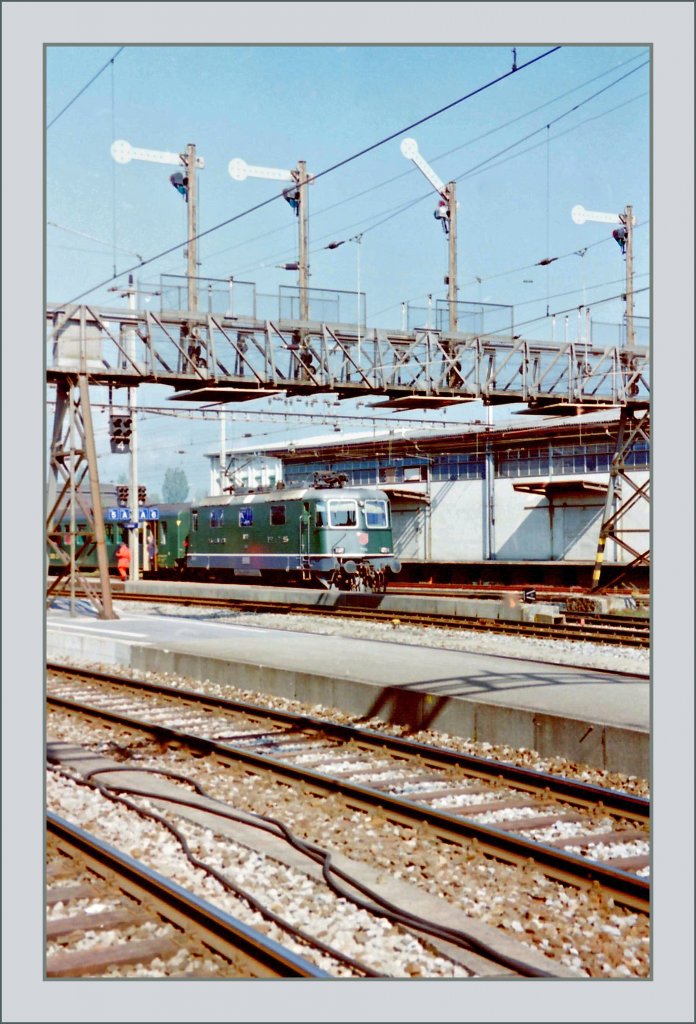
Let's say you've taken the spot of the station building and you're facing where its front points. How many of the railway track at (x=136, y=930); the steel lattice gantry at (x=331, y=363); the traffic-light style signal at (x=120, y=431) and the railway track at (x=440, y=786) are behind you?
0

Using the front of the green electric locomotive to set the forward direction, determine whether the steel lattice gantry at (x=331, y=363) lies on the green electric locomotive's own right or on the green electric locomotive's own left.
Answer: on the green electric locomotive's own right

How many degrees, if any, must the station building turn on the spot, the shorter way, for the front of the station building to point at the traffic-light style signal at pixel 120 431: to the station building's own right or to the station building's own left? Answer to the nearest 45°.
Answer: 0° — it already faces it

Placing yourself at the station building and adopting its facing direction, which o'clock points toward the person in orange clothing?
The person in orange clothing is roughly at 1 o'clock from the station building.

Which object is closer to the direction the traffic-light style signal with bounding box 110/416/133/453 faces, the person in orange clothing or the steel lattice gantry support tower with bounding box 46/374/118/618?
the steel lattice gantry support tower

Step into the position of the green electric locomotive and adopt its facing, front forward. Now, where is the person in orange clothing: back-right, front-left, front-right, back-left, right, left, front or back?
back

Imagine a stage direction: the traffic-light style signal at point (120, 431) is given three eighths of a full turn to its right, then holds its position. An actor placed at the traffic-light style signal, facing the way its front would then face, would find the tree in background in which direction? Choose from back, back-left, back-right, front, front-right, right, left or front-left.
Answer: front-right

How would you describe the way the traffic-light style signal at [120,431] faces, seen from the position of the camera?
facing the viewer

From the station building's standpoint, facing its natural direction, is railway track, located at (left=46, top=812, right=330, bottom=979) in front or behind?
in front

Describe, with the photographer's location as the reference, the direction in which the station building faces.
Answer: facing the viewer and to the left of the viewer

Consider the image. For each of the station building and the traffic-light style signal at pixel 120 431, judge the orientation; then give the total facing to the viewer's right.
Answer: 0

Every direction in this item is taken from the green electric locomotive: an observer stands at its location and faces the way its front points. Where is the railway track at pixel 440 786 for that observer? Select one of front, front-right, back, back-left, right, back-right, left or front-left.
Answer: front-right

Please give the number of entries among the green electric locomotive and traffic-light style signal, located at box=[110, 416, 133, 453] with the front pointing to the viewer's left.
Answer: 0

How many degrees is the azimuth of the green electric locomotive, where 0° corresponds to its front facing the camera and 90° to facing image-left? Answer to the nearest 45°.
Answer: approximately 315°
